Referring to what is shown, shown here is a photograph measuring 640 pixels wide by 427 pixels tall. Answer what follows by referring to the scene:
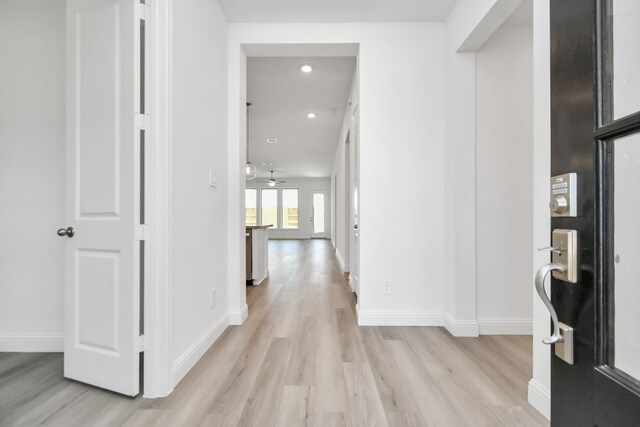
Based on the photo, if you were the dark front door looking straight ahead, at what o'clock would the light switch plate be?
The light switch plate is roughly at 2 o'clock from the dark front door.

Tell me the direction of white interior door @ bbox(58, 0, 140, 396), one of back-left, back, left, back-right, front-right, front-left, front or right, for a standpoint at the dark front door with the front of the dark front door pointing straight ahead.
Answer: front-right

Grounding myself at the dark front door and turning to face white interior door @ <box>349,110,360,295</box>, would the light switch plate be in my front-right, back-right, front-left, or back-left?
front-left

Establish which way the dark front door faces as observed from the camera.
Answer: facing the viewer and to the left of the viewer

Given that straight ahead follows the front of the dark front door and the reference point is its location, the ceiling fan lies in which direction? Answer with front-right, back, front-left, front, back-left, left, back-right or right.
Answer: right

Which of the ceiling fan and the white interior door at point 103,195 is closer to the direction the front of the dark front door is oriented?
the white interior door

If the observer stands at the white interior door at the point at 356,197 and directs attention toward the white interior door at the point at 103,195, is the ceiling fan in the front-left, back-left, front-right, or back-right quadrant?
back-right

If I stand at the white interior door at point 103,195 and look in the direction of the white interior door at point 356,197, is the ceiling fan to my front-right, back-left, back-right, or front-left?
front-left

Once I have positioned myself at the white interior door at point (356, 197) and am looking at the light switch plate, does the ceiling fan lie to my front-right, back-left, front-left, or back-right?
back-right

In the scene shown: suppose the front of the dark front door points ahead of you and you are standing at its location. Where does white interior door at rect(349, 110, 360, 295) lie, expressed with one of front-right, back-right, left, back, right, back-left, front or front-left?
right

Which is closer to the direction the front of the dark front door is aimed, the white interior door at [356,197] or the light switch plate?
the light switch plate

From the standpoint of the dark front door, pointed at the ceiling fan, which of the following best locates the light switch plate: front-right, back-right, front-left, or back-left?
front-left

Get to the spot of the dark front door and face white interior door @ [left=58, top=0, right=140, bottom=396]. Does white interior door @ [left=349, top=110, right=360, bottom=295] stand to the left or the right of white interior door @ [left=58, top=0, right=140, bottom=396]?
right
